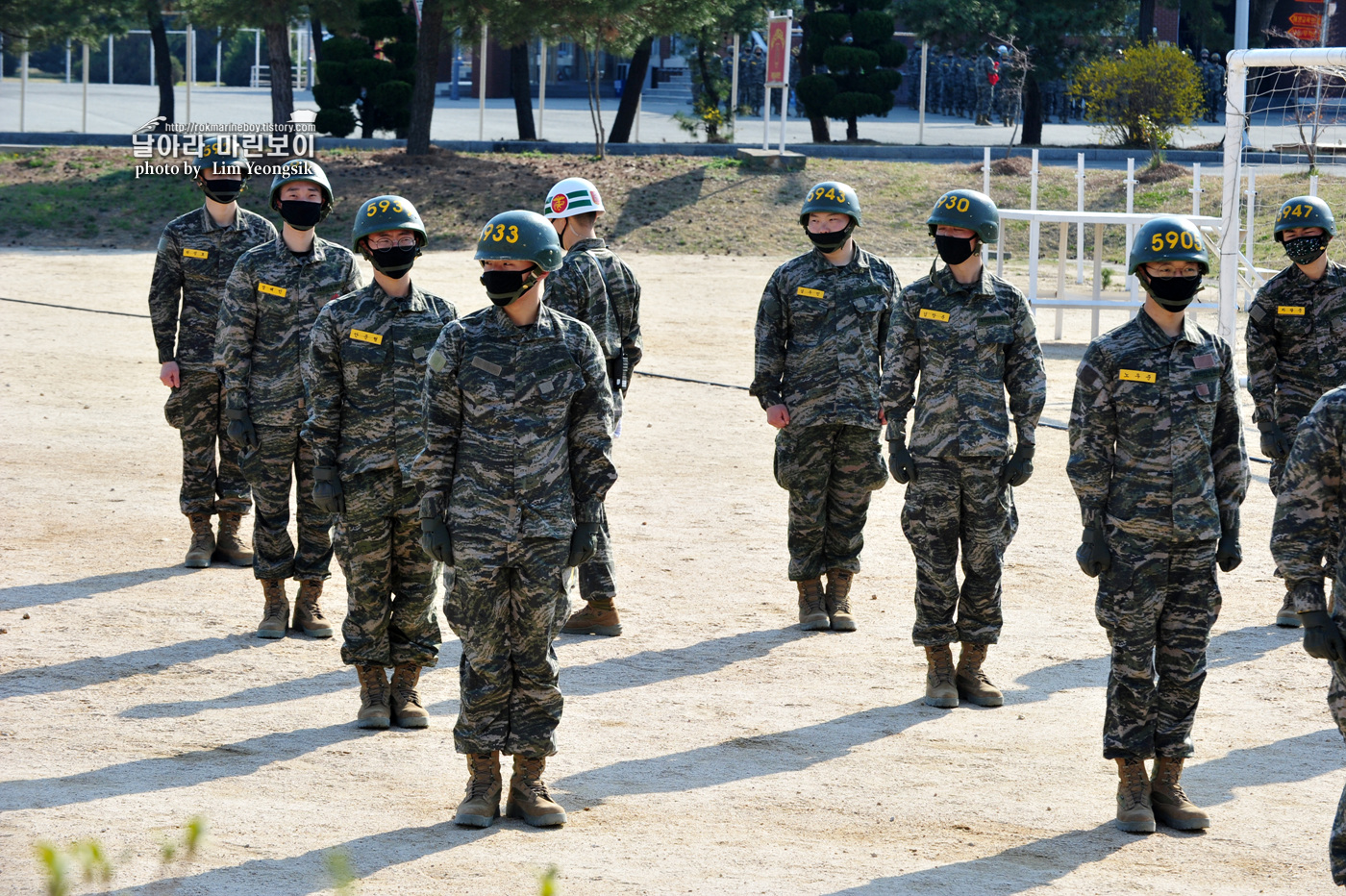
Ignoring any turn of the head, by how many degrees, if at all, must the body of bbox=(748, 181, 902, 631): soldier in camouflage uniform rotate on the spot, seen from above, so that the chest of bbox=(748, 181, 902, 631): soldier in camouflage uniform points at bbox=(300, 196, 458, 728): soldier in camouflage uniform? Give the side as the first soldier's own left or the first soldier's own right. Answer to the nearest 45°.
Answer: approximately 45° to the first soldier's own right

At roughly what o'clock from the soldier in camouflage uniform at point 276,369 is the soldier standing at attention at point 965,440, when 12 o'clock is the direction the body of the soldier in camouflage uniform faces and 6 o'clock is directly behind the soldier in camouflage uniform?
The soldier standing at attention is roughly at 10 o'clock from the soldier in camouflage uniform.

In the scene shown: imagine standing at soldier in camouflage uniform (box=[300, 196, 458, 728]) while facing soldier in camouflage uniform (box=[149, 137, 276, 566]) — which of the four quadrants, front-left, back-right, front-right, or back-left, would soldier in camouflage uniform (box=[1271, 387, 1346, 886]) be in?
back-right

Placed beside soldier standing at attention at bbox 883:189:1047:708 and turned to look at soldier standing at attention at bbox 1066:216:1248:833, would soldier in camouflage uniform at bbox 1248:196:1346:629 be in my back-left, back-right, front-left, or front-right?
back-left
